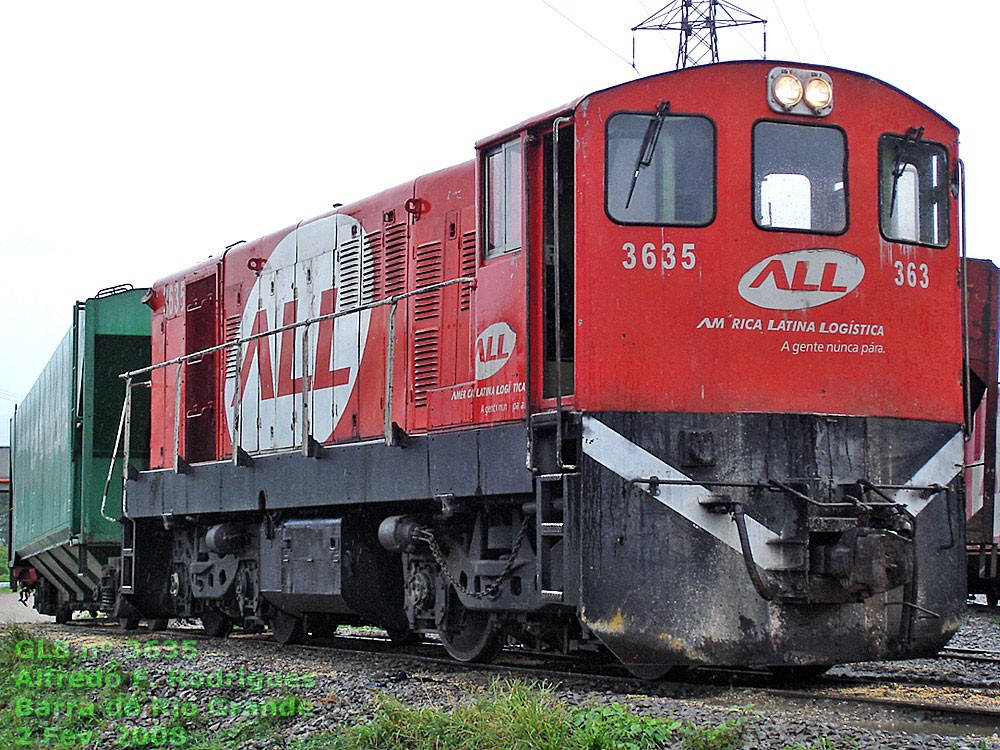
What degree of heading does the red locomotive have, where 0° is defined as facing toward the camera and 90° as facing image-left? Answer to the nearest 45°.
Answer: approximately 315°

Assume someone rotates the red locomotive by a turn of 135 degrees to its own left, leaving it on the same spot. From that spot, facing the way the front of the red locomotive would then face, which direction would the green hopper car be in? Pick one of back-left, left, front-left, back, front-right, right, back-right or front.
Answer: front-left
